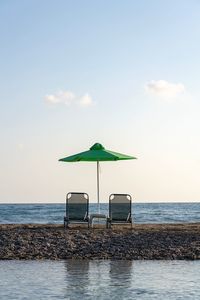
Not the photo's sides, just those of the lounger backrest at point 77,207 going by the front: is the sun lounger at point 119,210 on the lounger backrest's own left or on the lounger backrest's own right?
on the lounger backrest's own right

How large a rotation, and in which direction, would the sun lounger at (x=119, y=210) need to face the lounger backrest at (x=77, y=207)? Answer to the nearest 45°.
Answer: approximately 90° to its left

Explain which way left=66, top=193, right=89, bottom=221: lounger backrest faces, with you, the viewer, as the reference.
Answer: facing away from the viewer

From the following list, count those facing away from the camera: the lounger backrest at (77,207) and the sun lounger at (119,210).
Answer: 2

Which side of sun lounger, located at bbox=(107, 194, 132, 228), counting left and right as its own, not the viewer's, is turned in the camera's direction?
back
